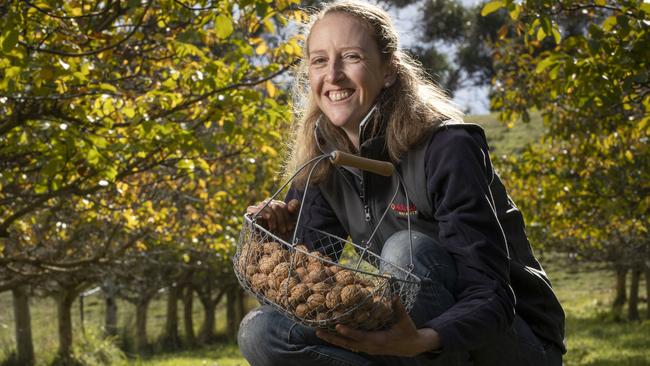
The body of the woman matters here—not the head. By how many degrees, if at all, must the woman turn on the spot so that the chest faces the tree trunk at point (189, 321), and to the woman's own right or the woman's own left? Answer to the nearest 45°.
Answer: approximately 135° to the woman's own right

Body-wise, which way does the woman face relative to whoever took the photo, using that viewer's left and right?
facing the viewer and to the left of the viewer

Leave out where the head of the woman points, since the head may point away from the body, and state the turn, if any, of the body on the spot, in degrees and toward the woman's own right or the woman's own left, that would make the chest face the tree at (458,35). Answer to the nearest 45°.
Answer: approximately 135° to the woman's own right

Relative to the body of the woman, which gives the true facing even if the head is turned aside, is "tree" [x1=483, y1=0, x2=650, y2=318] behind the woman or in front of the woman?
behind

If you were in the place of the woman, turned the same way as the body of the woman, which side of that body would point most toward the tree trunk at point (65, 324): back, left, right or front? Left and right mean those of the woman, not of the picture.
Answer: right

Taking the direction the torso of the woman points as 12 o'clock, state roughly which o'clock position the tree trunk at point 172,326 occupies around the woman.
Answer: The tree trunk is roughly at 4 o'clock from the woman.
